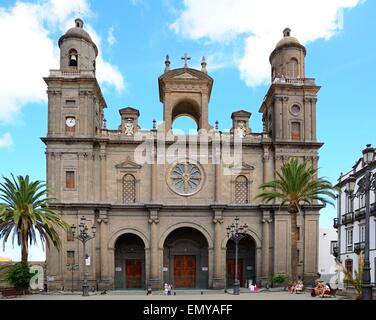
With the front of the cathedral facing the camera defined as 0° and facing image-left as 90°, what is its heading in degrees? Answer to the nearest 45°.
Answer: approximately 0°

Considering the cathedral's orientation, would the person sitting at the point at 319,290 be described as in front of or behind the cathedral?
in front
